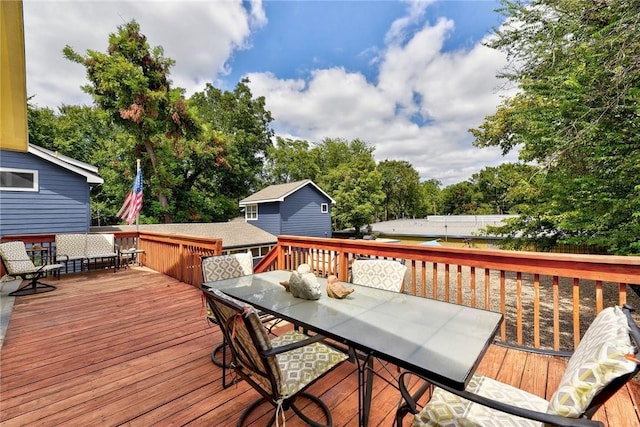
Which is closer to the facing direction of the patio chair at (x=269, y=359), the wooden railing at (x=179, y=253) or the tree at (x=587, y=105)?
the tree

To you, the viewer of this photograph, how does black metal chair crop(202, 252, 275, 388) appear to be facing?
facing the viewer and to the right of the viewer

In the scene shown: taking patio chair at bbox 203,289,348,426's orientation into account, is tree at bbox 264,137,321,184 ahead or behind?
ahead

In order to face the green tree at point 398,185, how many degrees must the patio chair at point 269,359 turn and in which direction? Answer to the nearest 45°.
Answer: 0° — it already faces it

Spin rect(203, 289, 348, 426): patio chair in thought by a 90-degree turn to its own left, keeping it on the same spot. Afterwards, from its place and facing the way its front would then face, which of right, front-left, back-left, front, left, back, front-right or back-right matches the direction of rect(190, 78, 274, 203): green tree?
front-right

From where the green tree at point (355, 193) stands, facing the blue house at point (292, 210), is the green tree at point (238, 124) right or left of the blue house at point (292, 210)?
right

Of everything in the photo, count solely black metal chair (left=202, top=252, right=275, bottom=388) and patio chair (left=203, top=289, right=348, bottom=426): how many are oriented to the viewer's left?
0

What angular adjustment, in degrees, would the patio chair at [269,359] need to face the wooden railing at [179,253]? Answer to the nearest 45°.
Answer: approximately 90° to its left

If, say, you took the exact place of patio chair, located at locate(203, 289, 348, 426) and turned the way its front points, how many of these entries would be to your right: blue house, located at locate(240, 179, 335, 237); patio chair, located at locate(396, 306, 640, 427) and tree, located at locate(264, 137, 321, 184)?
1

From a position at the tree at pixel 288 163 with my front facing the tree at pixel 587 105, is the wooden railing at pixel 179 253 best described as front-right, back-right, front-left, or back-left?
front-right

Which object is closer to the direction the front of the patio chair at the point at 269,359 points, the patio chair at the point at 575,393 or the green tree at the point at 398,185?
the green tree

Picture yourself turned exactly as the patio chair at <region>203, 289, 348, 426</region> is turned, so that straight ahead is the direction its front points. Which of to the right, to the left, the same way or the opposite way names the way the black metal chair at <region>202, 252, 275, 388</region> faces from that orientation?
to the right

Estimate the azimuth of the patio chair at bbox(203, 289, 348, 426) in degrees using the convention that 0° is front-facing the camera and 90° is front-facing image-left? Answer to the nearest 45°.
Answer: approximately 225°

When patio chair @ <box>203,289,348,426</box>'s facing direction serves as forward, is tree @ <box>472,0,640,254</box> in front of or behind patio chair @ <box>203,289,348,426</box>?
in front

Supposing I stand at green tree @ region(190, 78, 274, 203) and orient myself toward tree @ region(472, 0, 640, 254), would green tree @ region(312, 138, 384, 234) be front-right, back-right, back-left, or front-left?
front-left

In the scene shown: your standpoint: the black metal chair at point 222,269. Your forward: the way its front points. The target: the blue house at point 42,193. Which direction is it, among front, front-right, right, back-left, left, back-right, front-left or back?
back

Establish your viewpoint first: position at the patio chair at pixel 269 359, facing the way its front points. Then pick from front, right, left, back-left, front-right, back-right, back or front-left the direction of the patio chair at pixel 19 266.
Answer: left

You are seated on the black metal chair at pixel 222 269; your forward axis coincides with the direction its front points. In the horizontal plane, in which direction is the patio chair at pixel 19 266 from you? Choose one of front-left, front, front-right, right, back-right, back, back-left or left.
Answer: back

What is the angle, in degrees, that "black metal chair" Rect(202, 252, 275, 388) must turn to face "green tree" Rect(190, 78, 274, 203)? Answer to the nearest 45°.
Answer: approximately 135° to its left
